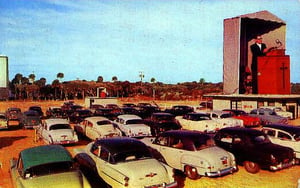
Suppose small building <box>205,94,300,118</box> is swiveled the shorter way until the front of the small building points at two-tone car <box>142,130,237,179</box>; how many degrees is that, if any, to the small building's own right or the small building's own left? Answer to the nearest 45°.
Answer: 0° — it already faces it

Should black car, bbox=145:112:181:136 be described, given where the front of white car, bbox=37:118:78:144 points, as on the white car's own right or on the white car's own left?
on the white car's own right

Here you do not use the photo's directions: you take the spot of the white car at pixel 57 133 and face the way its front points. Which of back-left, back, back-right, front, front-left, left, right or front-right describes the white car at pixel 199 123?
back-right

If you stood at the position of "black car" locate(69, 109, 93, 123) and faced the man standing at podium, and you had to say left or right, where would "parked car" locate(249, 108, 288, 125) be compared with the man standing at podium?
right

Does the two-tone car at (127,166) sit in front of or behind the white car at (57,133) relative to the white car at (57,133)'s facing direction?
behind

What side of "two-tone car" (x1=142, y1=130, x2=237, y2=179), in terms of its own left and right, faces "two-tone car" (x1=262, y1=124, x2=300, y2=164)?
right

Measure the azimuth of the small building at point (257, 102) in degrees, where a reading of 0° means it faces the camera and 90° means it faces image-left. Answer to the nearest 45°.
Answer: approximately 0°

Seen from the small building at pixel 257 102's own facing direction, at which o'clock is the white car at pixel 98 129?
The white car is roughly at 1 o'clock from the small building.
